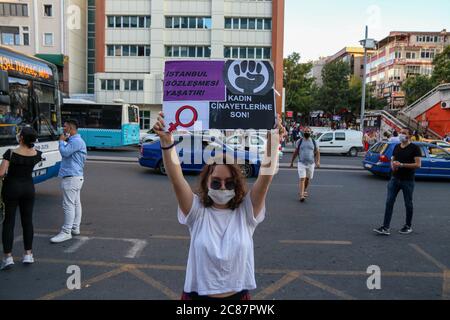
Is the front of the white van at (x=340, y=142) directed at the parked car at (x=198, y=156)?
no

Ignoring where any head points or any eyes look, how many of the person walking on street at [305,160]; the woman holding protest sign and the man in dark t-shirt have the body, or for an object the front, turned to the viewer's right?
0

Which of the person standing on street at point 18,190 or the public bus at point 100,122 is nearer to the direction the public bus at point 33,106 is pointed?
the person standing on street

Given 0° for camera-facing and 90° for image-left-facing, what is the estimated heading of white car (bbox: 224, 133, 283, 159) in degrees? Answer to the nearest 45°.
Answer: approximately 90°

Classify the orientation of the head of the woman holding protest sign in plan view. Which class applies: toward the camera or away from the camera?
toward the camera

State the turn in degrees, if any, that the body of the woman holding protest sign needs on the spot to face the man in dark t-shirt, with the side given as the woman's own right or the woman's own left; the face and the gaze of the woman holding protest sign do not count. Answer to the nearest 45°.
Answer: approximately 135° to the woman's own left

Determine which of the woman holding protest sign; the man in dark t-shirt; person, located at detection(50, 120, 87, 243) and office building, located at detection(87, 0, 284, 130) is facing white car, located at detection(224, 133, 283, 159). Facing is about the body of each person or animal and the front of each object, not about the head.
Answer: the office building

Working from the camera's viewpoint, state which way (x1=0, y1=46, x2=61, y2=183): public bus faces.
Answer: facing the viewer and to the right of the viewer

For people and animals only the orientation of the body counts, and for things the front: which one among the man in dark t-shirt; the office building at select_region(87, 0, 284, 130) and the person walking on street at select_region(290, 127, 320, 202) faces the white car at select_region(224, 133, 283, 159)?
the office building

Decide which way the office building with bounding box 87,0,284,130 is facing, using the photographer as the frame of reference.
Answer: facing the viewer

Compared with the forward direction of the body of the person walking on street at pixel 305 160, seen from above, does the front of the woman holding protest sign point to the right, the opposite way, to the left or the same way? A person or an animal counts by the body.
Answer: the same way

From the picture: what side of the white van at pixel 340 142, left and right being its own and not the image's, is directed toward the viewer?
left

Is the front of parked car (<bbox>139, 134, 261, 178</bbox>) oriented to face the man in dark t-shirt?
no
